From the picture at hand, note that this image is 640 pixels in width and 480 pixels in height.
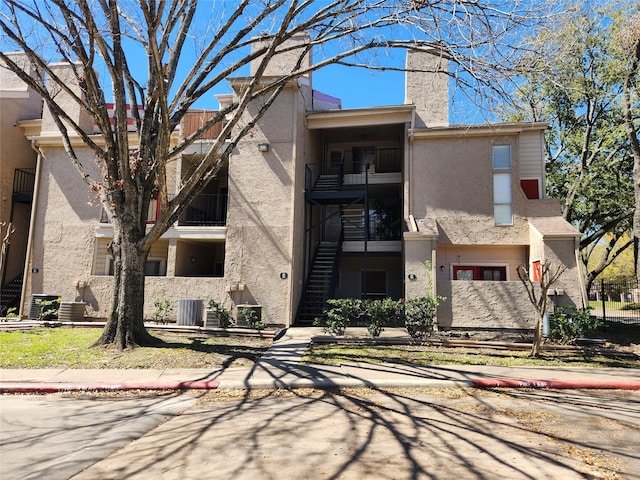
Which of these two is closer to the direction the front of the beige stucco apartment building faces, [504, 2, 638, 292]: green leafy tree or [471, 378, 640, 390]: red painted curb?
the red painted curb

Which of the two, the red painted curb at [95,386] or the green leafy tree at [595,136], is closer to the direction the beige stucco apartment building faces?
the red painted curb

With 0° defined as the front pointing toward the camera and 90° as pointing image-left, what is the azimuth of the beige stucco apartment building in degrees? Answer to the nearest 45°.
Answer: approximately 0°

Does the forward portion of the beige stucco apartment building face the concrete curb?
yes

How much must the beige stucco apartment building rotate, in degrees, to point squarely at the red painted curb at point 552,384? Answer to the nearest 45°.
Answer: approximately 45° to its left

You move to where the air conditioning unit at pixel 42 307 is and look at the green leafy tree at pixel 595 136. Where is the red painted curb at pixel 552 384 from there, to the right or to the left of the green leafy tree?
right

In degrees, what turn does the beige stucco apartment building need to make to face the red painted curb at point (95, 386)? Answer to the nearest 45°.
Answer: approximately 45° to its right

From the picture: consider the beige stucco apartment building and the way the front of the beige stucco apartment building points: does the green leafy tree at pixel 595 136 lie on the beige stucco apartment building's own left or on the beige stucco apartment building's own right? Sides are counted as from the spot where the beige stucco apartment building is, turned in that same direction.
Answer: on the beige stucco apartment building's own left
